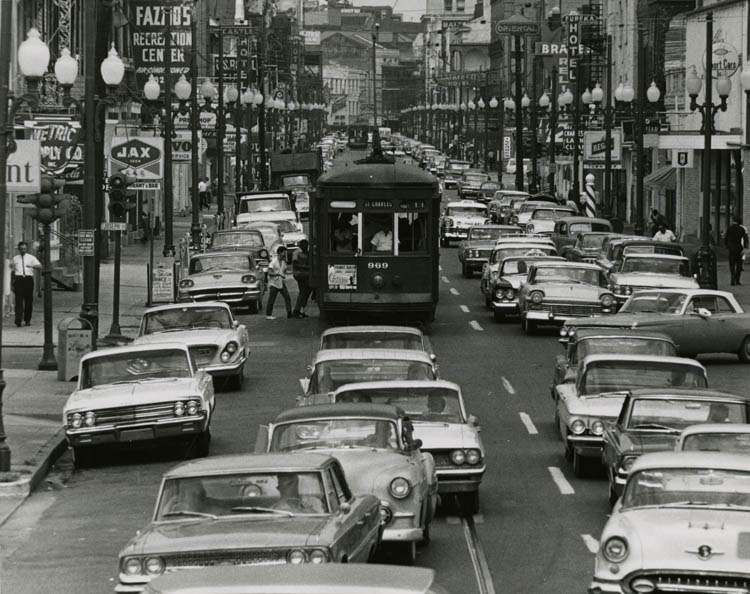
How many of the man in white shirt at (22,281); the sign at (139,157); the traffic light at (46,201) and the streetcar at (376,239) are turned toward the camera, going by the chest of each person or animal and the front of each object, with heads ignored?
4

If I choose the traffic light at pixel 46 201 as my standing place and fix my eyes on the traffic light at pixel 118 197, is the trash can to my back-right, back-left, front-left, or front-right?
back-right

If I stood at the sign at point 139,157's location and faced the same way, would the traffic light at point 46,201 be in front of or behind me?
in front

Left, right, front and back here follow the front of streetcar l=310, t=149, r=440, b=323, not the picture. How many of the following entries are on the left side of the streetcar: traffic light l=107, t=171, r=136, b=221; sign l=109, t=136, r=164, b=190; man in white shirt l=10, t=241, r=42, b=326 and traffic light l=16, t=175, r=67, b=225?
0

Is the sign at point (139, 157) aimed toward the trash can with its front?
yes

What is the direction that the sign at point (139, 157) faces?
toward the camera

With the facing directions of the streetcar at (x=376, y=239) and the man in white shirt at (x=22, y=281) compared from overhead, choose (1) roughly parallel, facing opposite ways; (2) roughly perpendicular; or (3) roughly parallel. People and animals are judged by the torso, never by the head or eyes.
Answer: roughly parallel

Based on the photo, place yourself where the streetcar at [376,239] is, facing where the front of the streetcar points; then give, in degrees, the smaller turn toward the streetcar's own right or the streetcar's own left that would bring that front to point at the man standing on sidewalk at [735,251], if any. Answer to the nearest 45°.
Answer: approximately 135° to the streetcar's own left

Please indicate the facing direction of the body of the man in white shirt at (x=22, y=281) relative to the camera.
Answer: toward the camera

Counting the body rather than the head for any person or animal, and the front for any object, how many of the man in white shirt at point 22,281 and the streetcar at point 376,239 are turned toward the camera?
2

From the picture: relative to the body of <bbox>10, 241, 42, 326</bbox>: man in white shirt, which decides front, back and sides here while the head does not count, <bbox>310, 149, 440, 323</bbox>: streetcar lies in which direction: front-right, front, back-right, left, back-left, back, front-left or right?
front-left

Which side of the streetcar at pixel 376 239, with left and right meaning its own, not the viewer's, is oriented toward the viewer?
front
